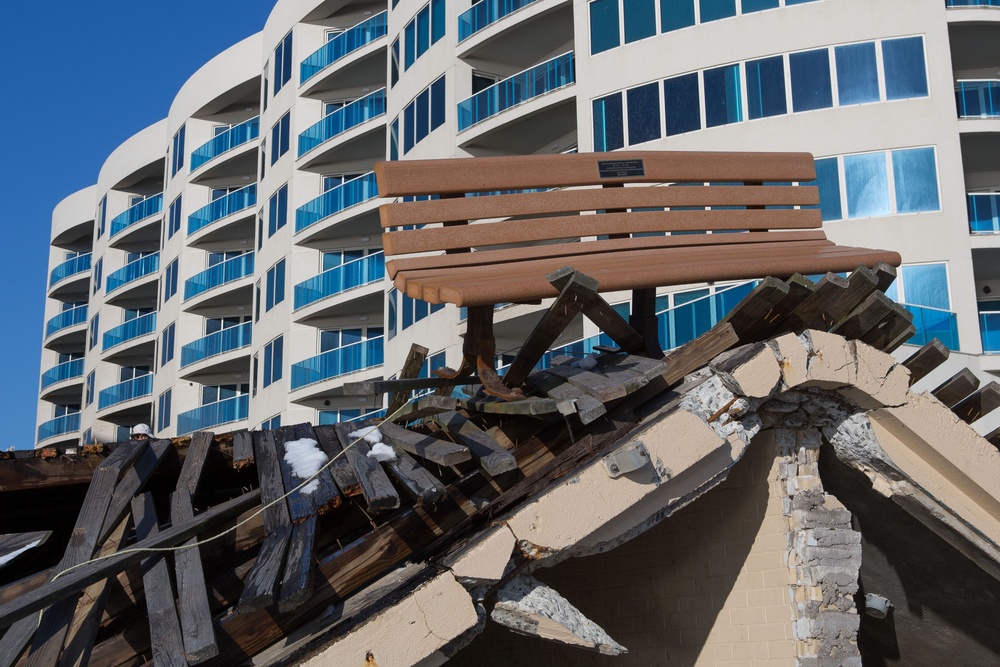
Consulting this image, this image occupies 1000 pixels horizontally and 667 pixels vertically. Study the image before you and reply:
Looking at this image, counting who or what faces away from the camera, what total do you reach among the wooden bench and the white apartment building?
0

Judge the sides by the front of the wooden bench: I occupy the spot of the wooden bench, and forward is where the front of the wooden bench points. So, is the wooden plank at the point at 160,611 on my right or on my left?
on my right

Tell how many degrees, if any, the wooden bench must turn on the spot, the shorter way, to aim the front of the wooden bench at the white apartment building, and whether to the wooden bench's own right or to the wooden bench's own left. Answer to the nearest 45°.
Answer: approximately 135° to the wooden bench's own left

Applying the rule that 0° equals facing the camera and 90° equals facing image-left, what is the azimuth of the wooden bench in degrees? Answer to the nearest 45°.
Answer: approximately 315°

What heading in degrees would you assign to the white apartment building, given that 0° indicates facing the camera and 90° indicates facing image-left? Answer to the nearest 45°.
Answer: approximately 45°
